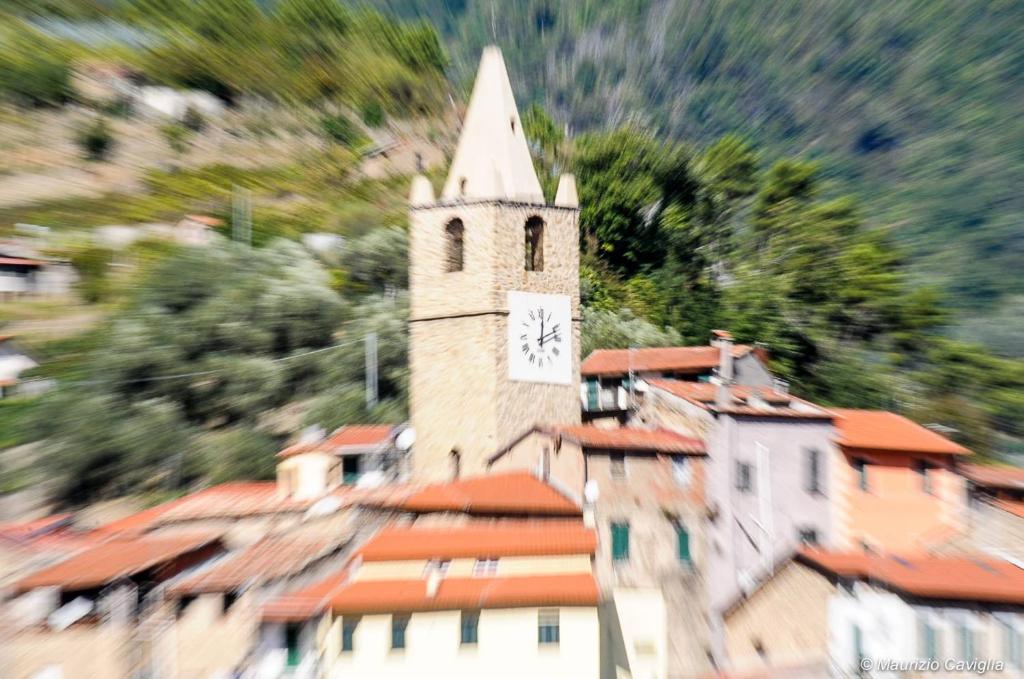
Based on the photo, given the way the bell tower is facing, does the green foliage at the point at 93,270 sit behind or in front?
behind

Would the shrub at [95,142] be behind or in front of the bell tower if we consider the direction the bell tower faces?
behind

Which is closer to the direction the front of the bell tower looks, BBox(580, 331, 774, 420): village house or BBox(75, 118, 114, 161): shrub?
the village house

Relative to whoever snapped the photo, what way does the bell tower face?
facing the viewer and to the right of the viewer
